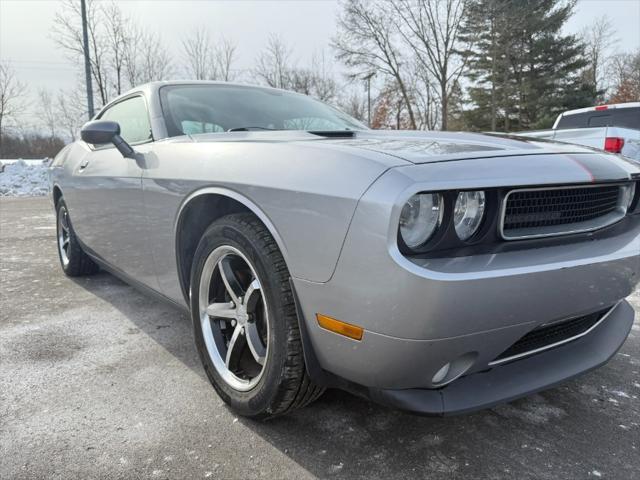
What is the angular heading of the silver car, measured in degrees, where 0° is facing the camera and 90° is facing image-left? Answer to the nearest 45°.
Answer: approximately 315°

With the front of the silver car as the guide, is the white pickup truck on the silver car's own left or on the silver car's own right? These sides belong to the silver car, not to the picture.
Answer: on the silver car's own left

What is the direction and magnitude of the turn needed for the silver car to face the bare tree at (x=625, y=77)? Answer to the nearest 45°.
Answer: approximately 90° to its left

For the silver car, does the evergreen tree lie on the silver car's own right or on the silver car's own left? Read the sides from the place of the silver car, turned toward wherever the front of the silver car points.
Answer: on the silver car's own left
